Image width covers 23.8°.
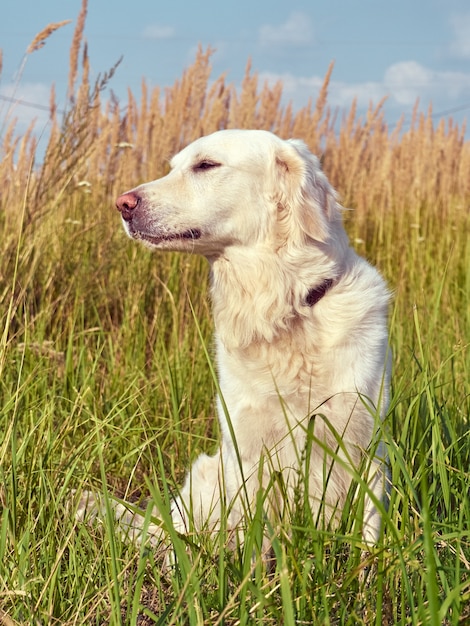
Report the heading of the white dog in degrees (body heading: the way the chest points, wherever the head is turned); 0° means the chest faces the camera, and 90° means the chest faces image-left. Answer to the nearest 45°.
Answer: approximately 0°

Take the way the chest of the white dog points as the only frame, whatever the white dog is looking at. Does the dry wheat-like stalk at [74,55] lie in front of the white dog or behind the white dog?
behind
